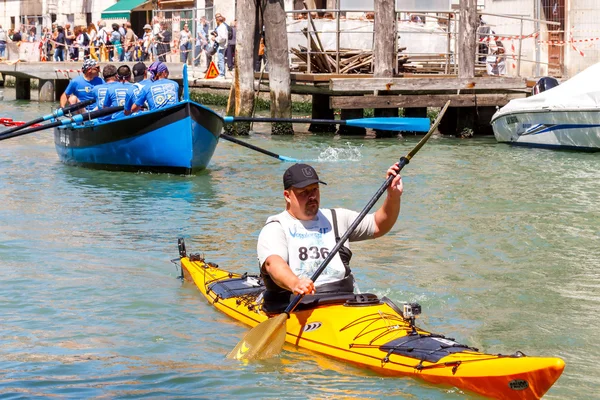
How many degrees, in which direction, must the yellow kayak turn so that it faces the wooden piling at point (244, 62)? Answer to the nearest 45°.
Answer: approximately 135° to its left

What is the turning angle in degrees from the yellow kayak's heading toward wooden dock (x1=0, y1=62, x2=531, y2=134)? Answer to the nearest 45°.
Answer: approximately 135° to its left

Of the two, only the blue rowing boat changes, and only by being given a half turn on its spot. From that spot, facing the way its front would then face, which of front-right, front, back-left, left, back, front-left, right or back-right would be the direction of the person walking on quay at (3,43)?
front-right

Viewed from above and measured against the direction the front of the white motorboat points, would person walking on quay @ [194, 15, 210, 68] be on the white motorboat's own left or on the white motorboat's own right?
on the white motorboat's own right

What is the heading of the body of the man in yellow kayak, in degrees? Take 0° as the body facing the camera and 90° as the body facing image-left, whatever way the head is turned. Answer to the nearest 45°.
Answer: approximately 315°

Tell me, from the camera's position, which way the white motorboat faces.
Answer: facing to the left of the viewer

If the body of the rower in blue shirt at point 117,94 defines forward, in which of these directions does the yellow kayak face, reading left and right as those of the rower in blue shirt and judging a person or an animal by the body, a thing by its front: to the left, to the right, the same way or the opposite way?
the opposite way

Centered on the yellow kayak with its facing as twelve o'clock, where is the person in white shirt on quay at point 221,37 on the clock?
The person in white shirt on quay is roughly at 7 o'clock from the yellow kayak.

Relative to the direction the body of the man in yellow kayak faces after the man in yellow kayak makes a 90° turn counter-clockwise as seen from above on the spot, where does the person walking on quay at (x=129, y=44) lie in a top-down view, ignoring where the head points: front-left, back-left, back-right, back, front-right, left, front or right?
front-left
